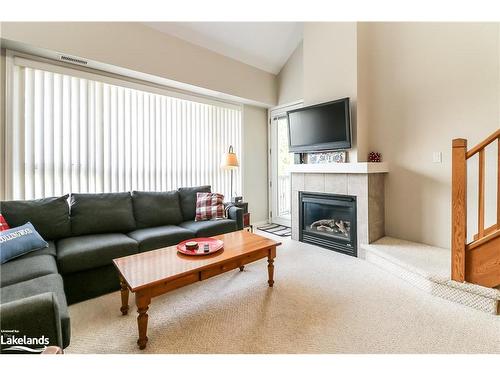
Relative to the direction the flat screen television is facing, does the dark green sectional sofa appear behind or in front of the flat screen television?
in front

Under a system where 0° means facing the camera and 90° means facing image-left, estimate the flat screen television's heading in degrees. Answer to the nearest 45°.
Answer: approximately 45°

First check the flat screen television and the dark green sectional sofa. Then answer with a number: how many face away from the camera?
0

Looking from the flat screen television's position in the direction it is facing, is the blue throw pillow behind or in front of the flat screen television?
in front

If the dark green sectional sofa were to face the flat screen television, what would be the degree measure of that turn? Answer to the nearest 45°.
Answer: approximately 45° to its left

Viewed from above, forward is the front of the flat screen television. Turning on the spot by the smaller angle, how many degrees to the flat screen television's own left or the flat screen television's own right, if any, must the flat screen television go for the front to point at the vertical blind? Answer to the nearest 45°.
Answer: approximately 45° to the flat screen television's own right

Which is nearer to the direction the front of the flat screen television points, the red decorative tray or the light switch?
the red decorative tray

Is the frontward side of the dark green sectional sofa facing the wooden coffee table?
yes
